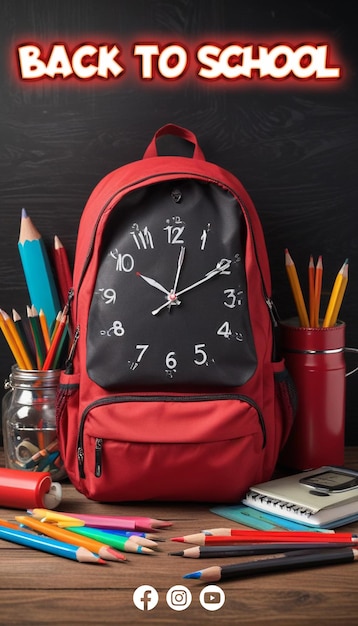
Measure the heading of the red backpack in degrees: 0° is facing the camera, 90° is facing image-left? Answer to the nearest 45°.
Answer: approximately 0°
